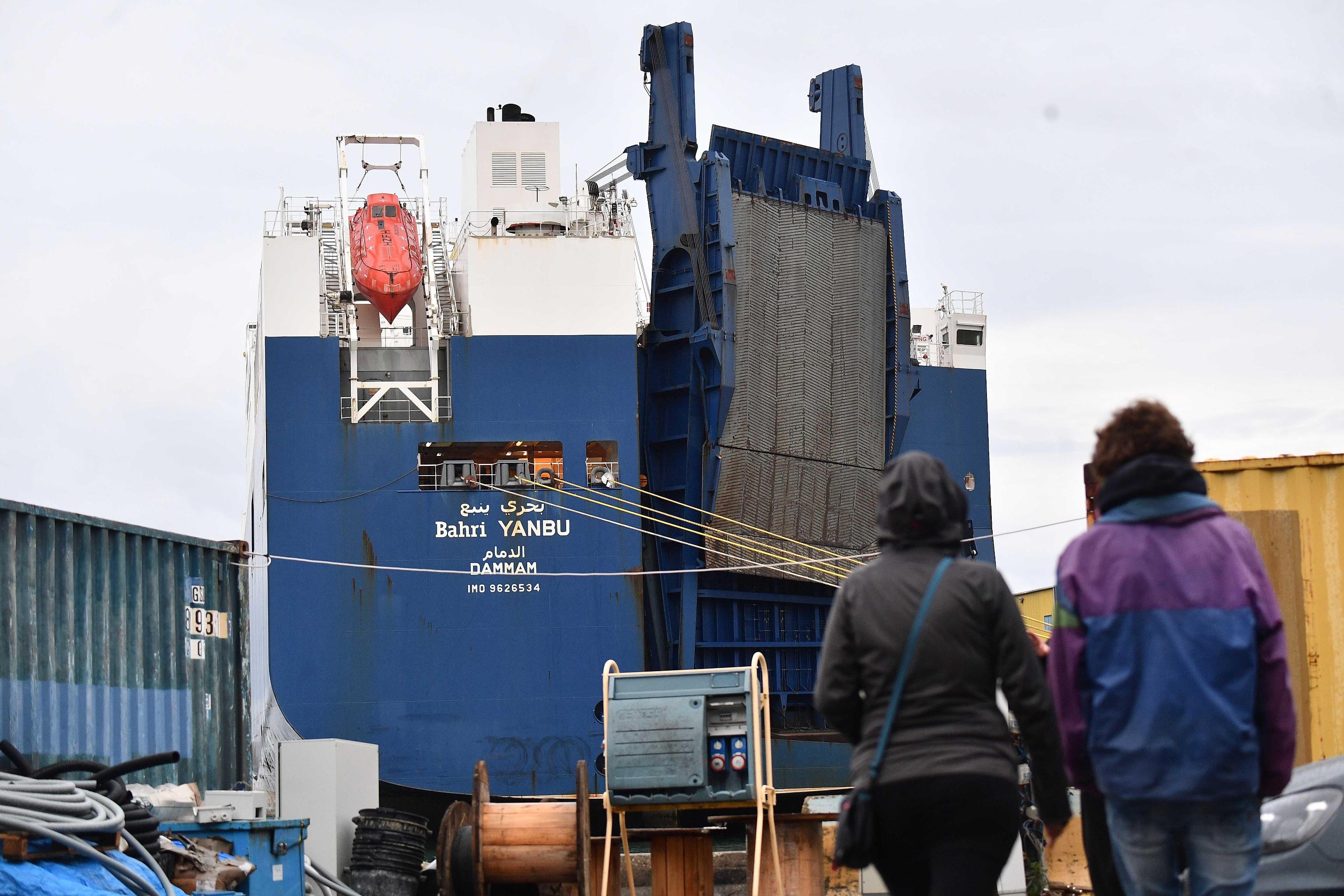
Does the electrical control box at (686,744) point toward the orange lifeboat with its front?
no

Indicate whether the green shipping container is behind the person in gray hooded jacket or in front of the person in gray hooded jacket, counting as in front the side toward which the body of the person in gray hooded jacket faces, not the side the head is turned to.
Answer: in front

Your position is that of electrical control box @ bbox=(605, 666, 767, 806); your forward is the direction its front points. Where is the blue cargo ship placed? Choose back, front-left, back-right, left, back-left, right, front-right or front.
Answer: back

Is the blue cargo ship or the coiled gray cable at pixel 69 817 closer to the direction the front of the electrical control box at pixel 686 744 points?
the coiled gray cable

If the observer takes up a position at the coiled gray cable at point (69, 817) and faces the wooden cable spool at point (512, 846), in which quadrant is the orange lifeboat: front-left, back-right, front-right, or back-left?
front-left

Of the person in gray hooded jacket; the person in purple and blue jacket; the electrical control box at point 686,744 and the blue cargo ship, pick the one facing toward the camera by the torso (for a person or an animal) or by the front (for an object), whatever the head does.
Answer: the electrical control box

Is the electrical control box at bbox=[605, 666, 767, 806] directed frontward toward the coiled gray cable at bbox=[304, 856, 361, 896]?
no

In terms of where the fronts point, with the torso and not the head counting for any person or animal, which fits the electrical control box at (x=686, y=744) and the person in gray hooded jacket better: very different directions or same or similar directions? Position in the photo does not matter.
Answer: very different directions

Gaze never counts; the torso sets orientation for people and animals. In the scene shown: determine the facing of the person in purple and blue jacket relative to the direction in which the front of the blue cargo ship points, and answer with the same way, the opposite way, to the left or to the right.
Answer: the same way

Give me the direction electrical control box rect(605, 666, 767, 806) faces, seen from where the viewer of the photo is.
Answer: facing the viewer

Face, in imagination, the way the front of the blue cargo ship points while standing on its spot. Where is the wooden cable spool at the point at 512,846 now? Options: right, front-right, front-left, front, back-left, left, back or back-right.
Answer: back

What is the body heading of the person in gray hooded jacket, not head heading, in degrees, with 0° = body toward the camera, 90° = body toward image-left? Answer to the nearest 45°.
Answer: approximately 180°

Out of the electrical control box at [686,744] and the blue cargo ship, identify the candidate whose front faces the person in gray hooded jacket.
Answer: the electrical control box

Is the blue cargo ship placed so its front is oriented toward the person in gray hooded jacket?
no

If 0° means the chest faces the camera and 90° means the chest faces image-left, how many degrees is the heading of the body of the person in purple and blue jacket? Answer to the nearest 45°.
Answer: approximately 180°
